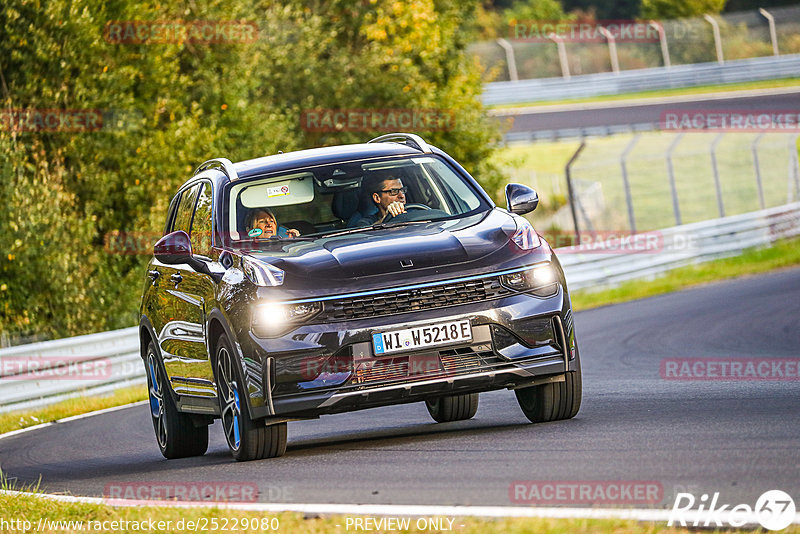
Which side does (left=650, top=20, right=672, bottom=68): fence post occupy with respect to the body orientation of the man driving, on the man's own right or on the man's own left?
on the man's own left

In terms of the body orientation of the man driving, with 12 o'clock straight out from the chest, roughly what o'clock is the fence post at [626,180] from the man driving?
The fence post is roughly at 8 o'clock from the man driving.

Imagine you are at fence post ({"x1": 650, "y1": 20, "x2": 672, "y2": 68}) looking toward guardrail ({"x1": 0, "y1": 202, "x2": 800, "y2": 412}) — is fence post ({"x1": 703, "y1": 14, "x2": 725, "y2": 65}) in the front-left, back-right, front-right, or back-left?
back-left

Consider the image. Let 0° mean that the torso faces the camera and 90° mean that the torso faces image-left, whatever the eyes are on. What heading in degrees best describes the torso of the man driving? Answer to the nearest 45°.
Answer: approximately 315°

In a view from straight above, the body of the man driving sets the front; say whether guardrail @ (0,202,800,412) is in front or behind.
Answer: behind

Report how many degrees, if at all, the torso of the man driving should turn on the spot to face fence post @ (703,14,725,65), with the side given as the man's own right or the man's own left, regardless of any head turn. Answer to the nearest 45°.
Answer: approximately 135° to the man's own left

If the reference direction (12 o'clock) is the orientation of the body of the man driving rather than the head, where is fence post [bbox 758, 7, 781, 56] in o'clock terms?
The fence post is roughly at 8 o'clock from the man driving.
